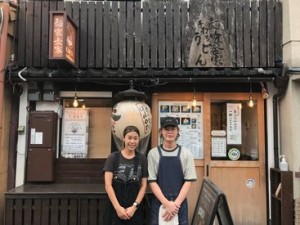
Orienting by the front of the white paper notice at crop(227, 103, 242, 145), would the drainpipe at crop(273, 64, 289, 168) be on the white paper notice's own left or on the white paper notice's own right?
on the white paper notice's own left

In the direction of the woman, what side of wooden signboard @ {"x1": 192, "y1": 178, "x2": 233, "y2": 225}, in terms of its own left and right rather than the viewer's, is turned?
front

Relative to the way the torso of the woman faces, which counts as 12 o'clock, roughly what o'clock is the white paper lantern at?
The white paper lantern is roughly at 6 o'clock from the woman.

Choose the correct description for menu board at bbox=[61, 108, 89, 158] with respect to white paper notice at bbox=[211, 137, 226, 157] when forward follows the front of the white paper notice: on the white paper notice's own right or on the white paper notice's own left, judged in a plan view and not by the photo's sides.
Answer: on the white paper notice's own right

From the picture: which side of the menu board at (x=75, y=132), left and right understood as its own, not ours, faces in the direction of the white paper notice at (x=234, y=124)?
left

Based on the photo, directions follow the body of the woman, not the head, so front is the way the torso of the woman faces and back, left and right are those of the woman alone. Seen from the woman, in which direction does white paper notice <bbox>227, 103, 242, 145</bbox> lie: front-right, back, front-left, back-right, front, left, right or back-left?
back-left

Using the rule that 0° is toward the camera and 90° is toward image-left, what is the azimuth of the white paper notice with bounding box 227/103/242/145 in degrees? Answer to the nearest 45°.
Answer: approximately 0°

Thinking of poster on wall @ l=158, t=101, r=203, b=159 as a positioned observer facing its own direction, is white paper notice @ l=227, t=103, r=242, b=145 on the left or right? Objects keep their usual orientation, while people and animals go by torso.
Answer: on its left

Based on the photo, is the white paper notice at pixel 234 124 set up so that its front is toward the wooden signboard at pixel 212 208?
yes
